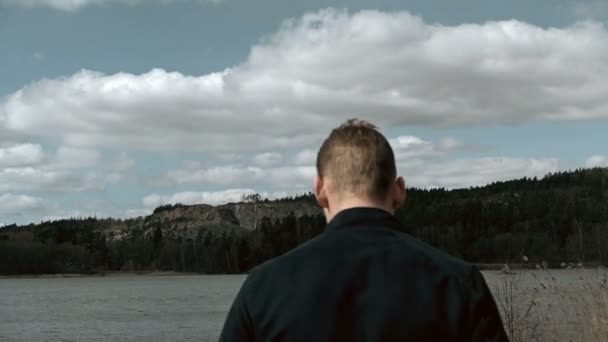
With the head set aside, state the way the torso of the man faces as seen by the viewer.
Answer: away from the camera

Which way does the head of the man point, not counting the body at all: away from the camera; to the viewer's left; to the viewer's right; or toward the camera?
away from the camera
